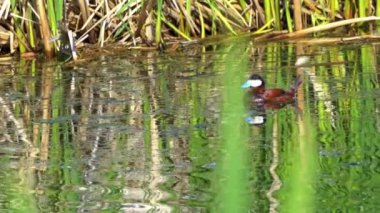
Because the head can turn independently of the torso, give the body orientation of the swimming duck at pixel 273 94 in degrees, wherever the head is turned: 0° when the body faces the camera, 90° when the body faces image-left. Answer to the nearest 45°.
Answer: approximately 90°
